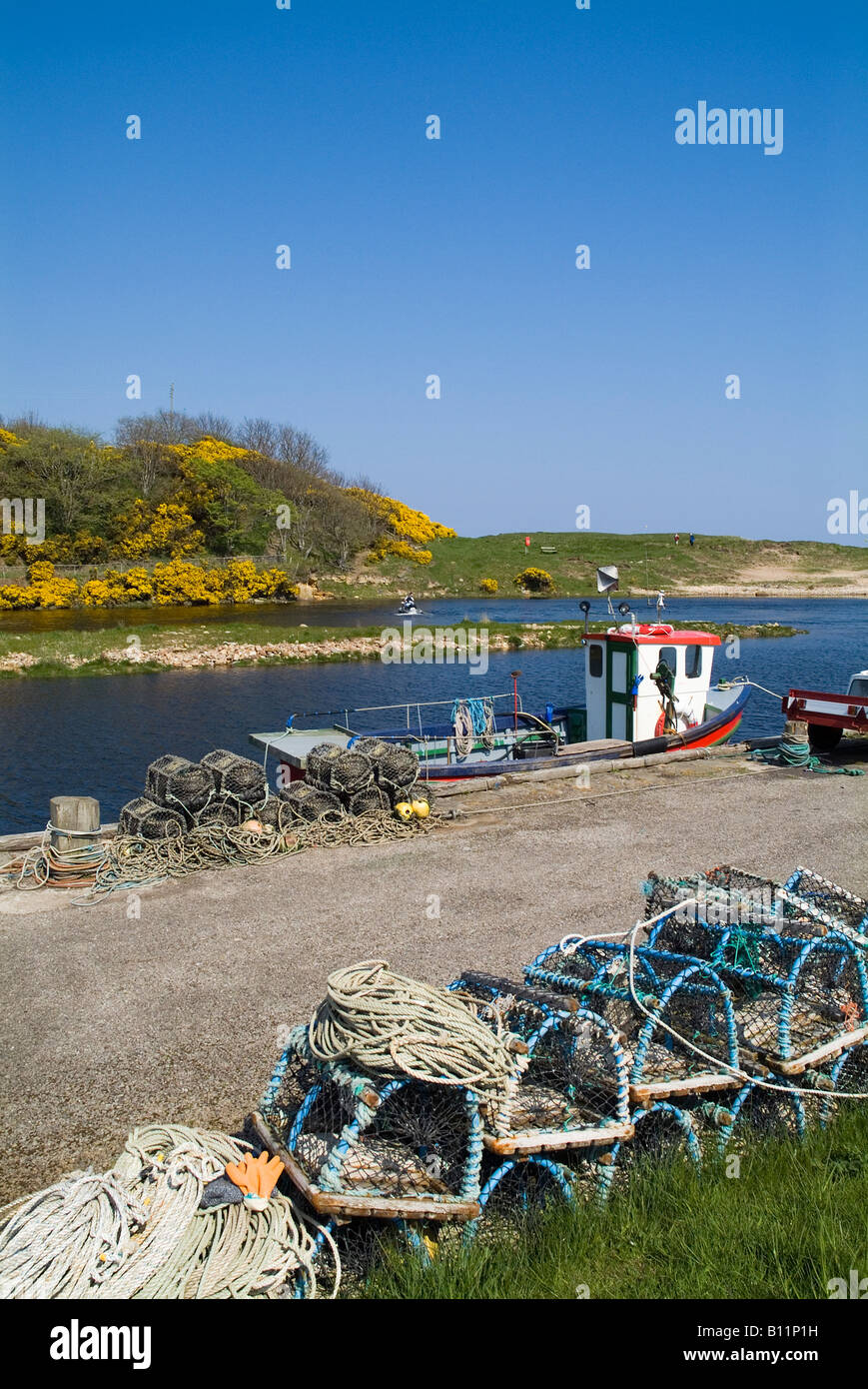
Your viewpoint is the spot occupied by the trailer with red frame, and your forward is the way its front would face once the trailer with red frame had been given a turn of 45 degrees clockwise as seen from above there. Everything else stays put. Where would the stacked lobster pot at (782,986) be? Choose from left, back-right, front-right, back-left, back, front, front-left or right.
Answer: right

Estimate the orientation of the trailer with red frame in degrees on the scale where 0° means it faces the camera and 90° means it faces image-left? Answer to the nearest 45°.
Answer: approximately 225°

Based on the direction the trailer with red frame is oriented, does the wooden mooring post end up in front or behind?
behind

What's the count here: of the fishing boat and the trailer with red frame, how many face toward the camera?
0

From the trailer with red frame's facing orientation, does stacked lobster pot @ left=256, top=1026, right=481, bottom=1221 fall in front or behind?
behind

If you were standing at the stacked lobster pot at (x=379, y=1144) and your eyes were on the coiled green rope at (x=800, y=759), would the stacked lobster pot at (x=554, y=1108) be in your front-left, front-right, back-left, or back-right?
front-right

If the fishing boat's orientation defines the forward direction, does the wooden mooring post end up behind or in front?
behind

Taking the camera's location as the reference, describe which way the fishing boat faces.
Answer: facing away from the viewer and to the right of the viewer

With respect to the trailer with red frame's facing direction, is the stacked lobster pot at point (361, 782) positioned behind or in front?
behind
